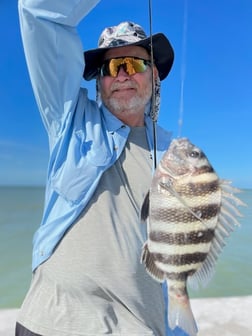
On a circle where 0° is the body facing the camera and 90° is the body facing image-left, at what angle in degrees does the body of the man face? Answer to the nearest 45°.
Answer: approximately 0°
